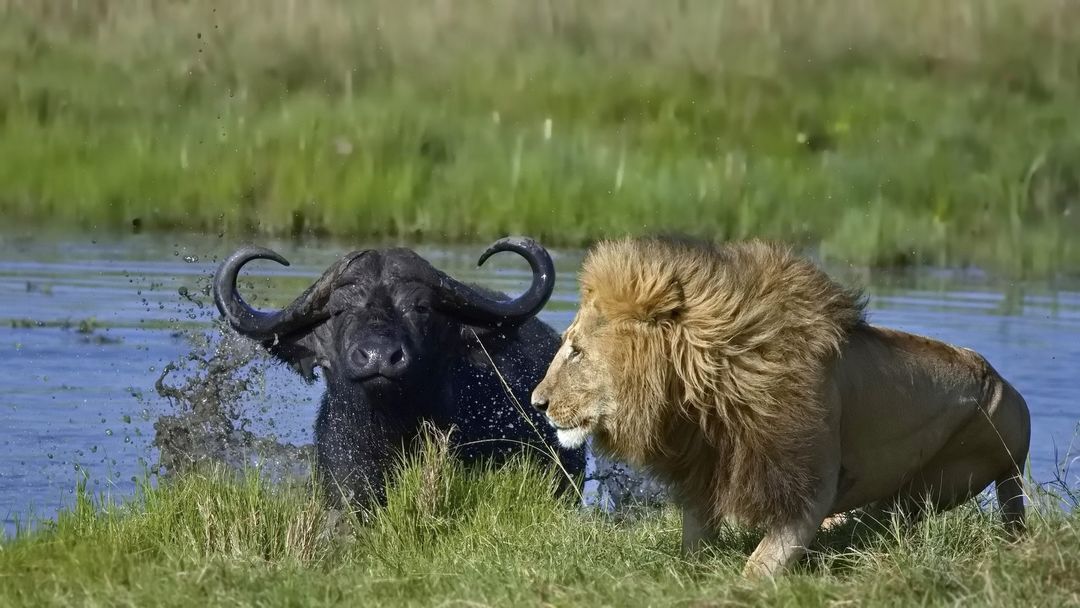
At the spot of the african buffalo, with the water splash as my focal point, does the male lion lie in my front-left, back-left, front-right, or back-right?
back-left

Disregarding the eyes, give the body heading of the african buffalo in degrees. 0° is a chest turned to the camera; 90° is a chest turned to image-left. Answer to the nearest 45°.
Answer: approximately 45°

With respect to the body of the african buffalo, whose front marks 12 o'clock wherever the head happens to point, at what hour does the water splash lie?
The water splash is roughly at 3 o'clock from the african buffalo.

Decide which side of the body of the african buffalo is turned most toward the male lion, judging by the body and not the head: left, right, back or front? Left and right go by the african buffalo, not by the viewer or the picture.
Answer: left
